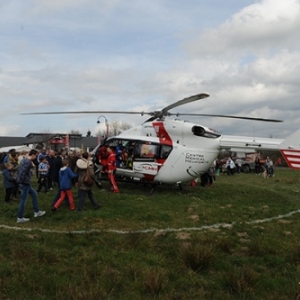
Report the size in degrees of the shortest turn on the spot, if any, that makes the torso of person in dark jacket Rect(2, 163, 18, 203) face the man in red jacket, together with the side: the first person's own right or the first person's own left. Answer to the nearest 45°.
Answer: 0° — they already face them

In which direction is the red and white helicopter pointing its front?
to the viewer's left

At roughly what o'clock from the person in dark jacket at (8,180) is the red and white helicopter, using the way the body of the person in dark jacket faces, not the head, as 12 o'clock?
The red and white helicopter is roughly at 12 o'clock from the person in dark jacket.

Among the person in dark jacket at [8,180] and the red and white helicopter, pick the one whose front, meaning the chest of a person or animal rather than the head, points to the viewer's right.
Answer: the person in dark jacket

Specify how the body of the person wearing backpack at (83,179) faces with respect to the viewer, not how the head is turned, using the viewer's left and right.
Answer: facing away from the viewer and to the right of the viewer

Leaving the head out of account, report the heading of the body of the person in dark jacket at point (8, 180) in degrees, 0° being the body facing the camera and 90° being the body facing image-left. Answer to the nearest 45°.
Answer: approximately 270°

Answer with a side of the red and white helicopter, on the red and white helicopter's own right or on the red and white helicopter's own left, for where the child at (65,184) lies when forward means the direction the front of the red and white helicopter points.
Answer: on the red and white helicopter's own left

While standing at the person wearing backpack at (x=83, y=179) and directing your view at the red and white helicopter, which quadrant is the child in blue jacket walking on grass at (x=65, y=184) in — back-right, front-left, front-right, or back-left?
back-left

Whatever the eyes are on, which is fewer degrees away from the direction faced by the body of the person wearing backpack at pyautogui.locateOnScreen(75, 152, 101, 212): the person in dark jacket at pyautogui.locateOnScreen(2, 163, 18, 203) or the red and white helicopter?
the red and white helicopter

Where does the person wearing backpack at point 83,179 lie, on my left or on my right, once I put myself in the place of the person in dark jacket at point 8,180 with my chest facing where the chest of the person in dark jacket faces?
on my right
